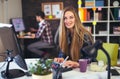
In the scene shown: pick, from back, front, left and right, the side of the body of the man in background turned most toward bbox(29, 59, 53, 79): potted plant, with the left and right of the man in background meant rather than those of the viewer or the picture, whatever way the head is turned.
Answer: left

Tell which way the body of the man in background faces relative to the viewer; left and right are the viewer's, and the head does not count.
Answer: facing to the left of the viewer

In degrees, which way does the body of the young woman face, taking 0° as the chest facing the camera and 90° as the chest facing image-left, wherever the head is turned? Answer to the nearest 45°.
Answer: approximately 45°

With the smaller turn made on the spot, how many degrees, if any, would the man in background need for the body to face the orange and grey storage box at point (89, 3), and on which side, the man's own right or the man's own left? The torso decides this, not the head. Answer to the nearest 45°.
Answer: approximately 180°
